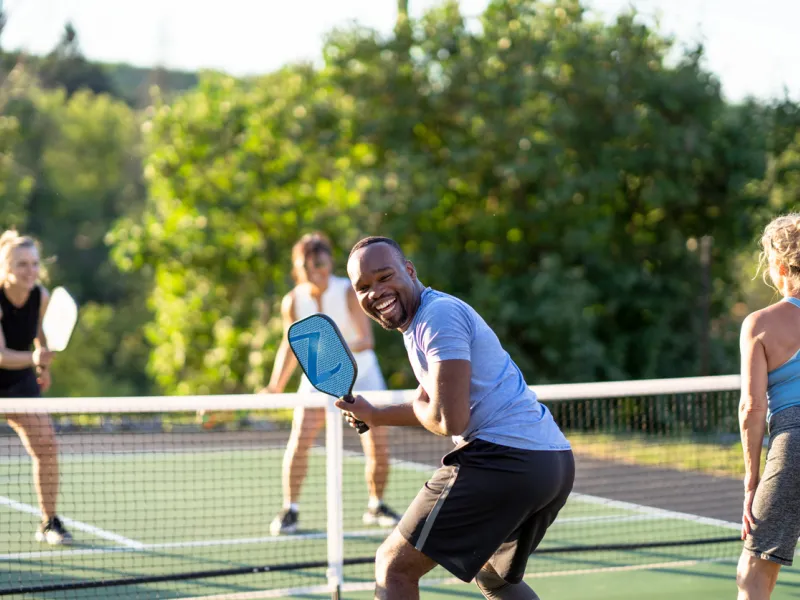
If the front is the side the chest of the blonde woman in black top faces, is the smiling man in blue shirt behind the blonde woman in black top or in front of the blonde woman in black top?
in front

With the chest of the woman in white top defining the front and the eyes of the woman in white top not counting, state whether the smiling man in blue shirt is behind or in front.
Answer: in front

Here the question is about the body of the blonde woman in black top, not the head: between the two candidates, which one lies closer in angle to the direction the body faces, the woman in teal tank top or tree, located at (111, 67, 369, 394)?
the woman in teal tank top

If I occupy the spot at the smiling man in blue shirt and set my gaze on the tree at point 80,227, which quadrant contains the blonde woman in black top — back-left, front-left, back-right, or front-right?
front-left

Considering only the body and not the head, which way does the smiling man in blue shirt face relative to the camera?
to the viewer's left

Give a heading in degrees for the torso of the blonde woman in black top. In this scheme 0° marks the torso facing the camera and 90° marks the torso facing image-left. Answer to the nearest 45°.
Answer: approximately 315°

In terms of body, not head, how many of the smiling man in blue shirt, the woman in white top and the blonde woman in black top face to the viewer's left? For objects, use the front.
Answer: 1

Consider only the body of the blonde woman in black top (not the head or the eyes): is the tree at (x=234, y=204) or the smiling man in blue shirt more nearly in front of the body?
the smiling man in blue shirt

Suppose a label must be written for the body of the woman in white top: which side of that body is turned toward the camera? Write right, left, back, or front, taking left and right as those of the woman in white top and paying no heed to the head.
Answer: front

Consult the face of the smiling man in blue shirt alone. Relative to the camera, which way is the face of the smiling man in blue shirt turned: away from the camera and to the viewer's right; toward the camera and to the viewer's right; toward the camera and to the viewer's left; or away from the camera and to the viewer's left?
toward the camera and to the viewer's left

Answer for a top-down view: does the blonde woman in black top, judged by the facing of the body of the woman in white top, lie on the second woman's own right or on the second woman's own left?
on the second woman's own right

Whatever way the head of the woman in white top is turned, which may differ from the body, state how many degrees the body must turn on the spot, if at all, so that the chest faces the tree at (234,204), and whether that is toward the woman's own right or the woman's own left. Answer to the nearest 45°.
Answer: approximately 180°
